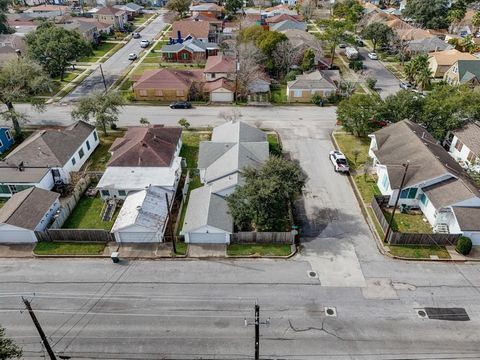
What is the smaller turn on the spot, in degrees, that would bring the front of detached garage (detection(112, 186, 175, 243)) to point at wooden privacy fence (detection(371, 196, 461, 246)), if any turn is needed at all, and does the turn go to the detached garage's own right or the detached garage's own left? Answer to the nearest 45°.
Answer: approximately 90° to the detached garage's own left

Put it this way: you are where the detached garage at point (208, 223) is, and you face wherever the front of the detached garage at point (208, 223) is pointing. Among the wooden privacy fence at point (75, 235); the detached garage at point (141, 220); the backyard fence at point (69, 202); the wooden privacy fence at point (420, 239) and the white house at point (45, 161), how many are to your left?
1

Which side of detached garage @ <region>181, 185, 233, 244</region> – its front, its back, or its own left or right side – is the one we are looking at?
front

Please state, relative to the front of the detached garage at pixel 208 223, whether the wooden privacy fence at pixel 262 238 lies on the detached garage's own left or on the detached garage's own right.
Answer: on the detached garage's own left

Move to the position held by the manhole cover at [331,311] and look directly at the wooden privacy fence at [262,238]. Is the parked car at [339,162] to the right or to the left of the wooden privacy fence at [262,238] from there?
right

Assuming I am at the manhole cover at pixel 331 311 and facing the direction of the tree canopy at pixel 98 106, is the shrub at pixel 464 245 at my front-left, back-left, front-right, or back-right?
back-right

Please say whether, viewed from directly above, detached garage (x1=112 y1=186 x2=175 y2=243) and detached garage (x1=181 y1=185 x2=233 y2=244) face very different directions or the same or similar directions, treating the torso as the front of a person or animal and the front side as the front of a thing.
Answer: same or similar directions

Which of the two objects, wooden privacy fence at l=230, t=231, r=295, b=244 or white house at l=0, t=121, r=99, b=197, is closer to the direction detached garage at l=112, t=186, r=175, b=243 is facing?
the wooden privacy fence

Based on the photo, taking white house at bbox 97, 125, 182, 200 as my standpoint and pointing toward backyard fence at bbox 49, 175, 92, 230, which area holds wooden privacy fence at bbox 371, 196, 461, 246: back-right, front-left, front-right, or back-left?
back-left

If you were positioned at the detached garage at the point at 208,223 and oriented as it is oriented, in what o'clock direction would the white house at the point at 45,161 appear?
The white house is roughly at 4 o'clock from the detached garage.

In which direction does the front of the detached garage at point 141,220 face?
toward the camera

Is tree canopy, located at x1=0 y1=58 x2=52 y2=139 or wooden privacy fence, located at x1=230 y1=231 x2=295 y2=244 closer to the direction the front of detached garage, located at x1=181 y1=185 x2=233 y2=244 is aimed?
the wooden privacy fence

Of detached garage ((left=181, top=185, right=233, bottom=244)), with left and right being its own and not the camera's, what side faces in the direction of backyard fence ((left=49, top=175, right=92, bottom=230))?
right

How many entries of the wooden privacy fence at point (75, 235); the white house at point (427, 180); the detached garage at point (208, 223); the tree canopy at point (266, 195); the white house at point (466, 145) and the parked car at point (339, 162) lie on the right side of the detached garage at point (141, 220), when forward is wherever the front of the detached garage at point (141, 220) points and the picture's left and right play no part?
1

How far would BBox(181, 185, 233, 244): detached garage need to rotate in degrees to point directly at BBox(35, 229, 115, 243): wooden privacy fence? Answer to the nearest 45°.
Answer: approximately 90° to its right

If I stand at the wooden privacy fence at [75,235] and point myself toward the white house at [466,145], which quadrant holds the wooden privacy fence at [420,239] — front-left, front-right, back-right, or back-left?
front-right

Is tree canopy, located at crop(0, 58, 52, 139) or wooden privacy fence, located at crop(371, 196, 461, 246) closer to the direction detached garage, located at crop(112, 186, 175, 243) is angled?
the wooden privacy fence

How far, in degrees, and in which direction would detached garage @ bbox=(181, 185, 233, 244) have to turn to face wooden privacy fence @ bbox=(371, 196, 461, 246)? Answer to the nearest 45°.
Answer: approximately 90° to its left

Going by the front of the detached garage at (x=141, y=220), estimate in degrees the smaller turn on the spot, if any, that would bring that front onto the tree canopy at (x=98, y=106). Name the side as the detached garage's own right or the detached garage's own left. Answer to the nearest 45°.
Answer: approximately 180°

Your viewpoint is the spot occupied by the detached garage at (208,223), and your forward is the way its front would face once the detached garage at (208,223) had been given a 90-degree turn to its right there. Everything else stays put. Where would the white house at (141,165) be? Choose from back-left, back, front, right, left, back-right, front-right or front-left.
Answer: front-right
